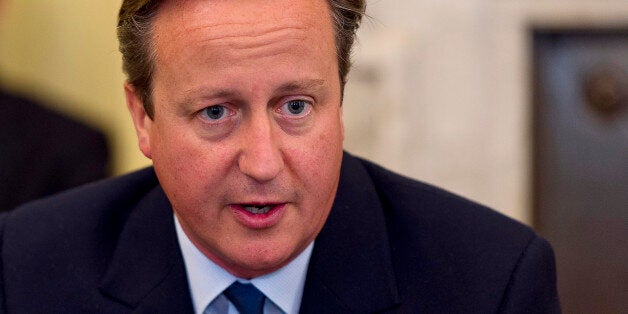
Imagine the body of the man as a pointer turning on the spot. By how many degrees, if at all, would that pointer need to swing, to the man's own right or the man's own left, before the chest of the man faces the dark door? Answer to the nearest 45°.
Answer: approximately 135° to the man's own left

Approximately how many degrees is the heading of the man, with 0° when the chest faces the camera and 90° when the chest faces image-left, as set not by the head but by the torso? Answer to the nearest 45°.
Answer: approximately 0°
